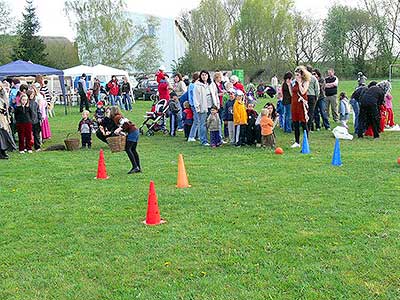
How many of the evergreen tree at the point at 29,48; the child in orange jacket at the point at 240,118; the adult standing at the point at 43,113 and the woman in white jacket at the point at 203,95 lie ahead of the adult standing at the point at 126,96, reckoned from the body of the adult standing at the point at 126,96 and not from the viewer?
3

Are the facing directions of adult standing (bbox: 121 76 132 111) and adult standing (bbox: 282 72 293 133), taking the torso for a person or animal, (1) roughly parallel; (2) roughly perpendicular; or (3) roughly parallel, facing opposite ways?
roughly perpendicular

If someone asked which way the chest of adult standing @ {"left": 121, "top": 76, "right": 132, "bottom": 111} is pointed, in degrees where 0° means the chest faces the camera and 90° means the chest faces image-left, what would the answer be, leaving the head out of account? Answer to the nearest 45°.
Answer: approximately 0°

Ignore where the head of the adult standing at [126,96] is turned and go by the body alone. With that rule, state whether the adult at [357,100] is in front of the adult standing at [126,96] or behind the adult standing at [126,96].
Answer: in front

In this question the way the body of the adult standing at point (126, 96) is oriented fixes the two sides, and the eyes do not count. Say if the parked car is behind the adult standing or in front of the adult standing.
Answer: behind
